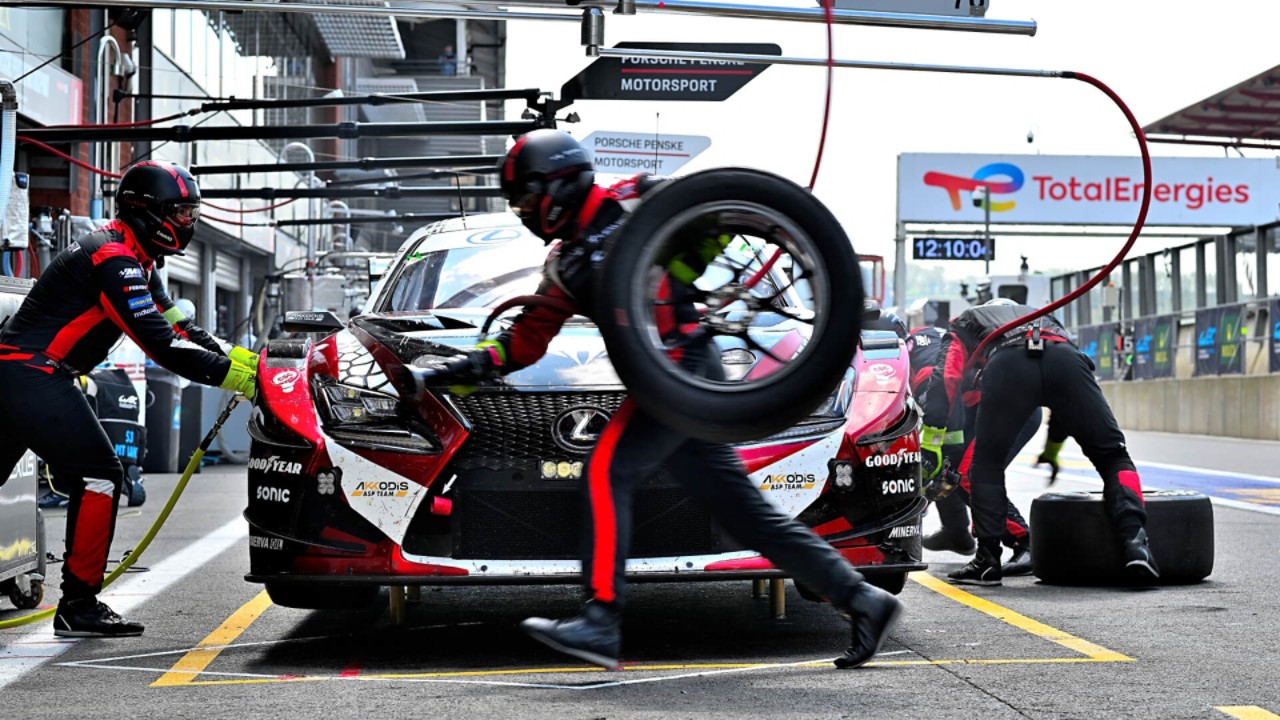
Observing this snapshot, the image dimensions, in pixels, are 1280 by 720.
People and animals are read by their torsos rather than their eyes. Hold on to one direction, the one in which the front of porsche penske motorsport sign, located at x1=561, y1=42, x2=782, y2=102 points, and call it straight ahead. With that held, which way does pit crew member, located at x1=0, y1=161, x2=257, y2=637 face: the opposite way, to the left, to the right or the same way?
to the left

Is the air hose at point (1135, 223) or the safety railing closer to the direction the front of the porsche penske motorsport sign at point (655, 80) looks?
the air hose

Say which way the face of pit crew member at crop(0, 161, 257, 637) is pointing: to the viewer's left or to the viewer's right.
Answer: to the viewer's right

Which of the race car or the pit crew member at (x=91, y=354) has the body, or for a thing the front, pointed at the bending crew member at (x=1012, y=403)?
the pit crew member

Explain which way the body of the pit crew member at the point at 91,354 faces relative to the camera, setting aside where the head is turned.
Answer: to the viewer's right

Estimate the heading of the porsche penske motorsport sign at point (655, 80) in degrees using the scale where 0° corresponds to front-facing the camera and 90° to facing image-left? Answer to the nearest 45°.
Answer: approximately 0°

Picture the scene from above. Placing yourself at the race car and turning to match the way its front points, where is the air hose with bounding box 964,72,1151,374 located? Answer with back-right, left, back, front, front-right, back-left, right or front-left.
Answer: left
